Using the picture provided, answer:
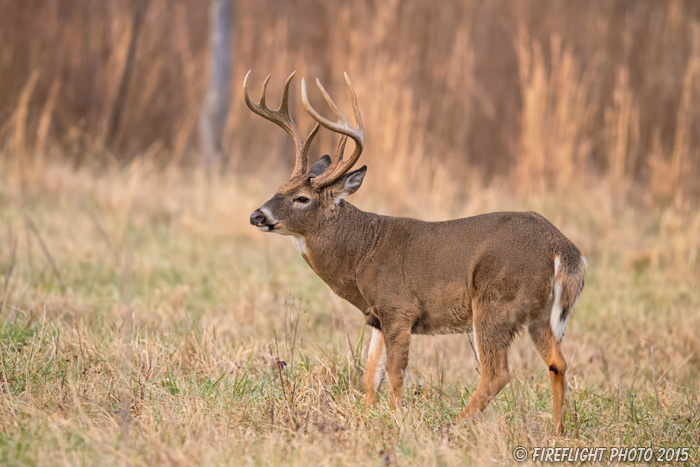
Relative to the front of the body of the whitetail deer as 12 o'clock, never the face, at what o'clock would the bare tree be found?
The bare tree is roughly at 2 o'clock from the whitetail deer.

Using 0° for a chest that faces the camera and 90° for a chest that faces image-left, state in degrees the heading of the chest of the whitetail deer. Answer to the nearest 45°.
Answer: approximately 90°
